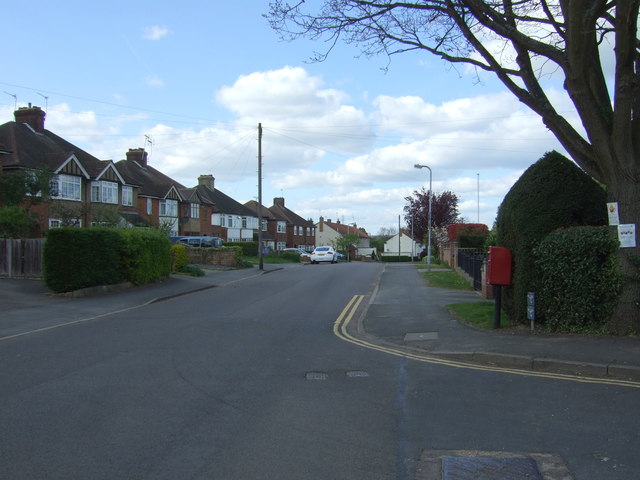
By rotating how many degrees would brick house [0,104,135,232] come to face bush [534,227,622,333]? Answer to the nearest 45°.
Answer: approximately 45° to its right

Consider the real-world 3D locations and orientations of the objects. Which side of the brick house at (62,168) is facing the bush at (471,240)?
front

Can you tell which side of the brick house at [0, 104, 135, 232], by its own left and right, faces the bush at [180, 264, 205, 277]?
front

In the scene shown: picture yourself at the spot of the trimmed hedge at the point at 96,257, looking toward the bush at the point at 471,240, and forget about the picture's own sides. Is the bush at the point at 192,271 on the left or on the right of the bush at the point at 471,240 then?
left

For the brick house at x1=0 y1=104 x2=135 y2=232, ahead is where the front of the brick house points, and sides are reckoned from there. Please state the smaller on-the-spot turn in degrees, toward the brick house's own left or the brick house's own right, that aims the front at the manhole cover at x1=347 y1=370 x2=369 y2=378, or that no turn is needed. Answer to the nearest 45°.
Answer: approximately 45° to the brick house's own right

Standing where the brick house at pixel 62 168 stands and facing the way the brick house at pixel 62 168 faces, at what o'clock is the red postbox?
The red postbox is roughly at 1 o'clock from the brick house.

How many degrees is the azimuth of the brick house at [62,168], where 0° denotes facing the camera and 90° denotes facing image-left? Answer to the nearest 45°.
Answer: approximately 315°

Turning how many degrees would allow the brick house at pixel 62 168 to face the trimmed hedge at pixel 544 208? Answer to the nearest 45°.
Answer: approximately 45° to its right

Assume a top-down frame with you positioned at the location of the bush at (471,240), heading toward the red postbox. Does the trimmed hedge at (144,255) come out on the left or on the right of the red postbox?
right

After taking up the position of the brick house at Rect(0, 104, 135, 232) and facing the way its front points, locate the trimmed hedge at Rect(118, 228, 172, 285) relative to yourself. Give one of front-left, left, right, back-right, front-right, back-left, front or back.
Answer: front-right

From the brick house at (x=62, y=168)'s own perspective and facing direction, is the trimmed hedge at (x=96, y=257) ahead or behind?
ahead
